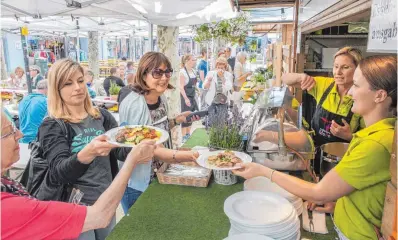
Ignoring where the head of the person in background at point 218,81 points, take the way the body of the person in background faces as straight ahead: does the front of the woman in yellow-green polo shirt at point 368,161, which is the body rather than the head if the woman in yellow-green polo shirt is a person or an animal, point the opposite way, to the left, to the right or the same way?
to the right

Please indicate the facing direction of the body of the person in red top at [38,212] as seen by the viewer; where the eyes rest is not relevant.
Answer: to the viewer's right

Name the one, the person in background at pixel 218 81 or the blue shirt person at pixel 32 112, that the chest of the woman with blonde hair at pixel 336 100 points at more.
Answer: the blue shirt person

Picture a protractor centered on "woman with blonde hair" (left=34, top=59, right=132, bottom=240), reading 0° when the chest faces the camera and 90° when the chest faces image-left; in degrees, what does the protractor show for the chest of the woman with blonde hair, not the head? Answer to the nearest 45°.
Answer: approximately 315°

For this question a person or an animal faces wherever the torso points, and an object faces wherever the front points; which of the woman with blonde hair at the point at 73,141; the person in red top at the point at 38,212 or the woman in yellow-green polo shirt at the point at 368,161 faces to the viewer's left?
the woman in yellow-green polo shirt

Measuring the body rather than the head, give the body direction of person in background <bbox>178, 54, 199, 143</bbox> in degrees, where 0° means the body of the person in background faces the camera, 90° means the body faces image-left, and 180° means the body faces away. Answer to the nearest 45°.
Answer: approximately 315°

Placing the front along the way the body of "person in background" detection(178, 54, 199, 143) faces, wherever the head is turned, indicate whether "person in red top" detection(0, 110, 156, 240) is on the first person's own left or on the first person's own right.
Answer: on the first person's own right

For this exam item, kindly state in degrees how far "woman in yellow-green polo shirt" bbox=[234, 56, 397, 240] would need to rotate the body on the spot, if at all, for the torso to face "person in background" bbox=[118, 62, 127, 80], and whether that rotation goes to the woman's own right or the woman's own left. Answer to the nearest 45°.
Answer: approximately 45° to the woman's own right

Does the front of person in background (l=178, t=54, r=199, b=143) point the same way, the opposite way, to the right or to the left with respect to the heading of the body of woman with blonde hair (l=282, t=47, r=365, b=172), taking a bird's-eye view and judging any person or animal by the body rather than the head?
to the left
